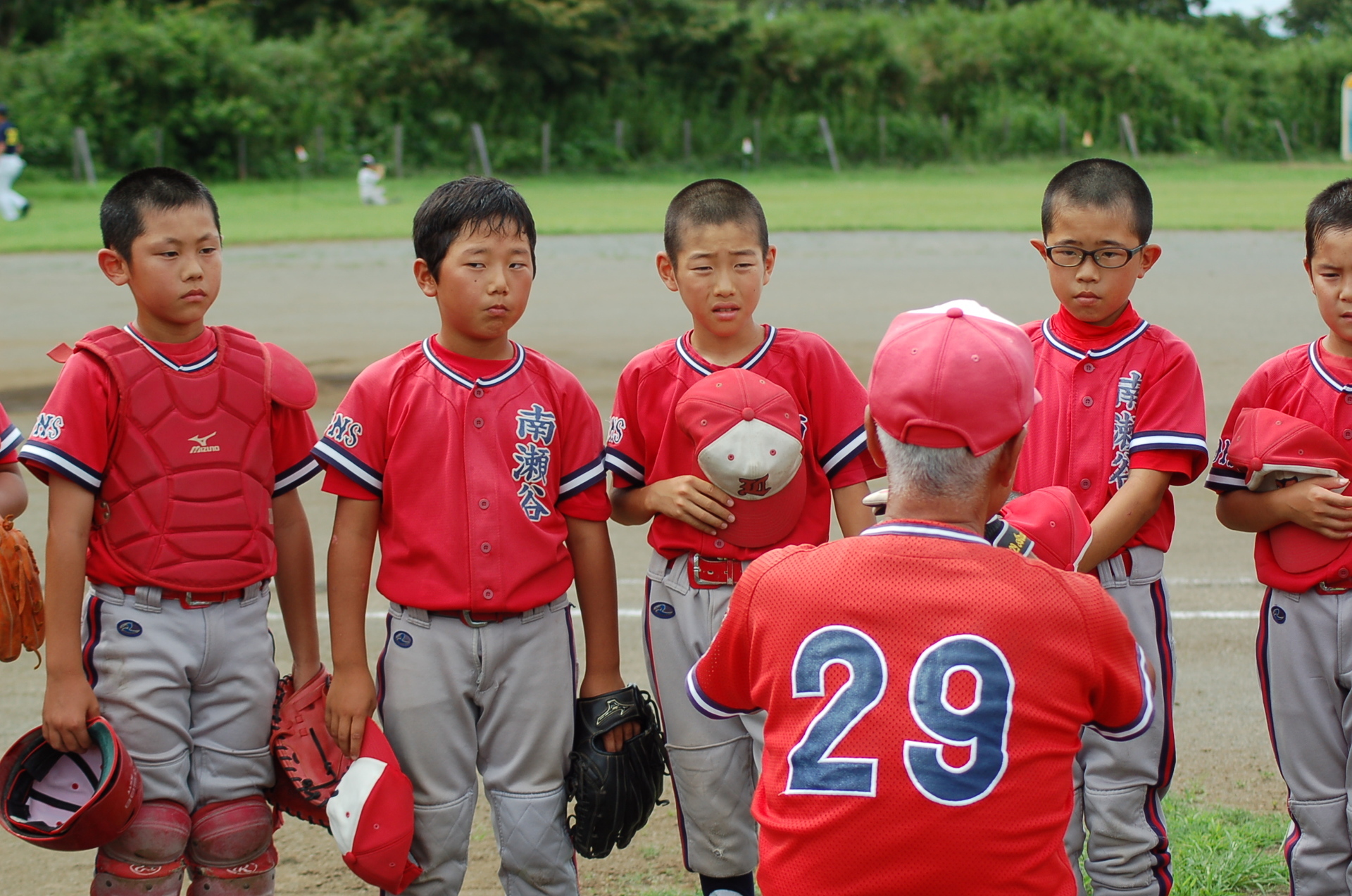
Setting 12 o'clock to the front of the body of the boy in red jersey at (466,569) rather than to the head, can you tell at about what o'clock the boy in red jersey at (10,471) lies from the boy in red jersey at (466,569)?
the boy in red jersey at (10,471) is roughly at 4 o'clock from the boy in red jersey at (466,569).

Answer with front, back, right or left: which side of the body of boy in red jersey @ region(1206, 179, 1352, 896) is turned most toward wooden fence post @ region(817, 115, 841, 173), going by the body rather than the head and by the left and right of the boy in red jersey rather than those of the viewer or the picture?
back

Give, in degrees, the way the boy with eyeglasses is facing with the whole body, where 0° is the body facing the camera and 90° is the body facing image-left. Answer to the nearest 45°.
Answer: approximately 0°

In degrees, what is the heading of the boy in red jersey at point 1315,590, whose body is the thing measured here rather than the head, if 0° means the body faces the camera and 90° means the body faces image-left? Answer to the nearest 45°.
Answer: approximately 0°

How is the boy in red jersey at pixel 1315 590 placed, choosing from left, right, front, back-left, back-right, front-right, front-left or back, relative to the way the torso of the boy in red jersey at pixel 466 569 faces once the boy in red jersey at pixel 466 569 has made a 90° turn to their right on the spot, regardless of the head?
back

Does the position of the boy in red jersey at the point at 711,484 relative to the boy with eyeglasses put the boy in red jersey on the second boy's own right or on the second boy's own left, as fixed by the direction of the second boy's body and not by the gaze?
on the second boy's own right

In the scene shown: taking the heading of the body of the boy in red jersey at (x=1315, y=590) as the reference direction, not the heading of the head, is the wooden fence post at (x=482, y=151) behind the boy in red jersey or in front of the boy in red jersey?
behind

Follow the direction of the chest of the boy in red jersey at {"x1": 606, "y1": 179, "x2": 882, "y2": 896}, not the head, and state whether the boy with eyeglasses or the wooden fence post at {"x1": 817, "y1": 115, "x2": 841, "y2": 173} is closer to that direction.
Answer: the boy with eyeglasses
